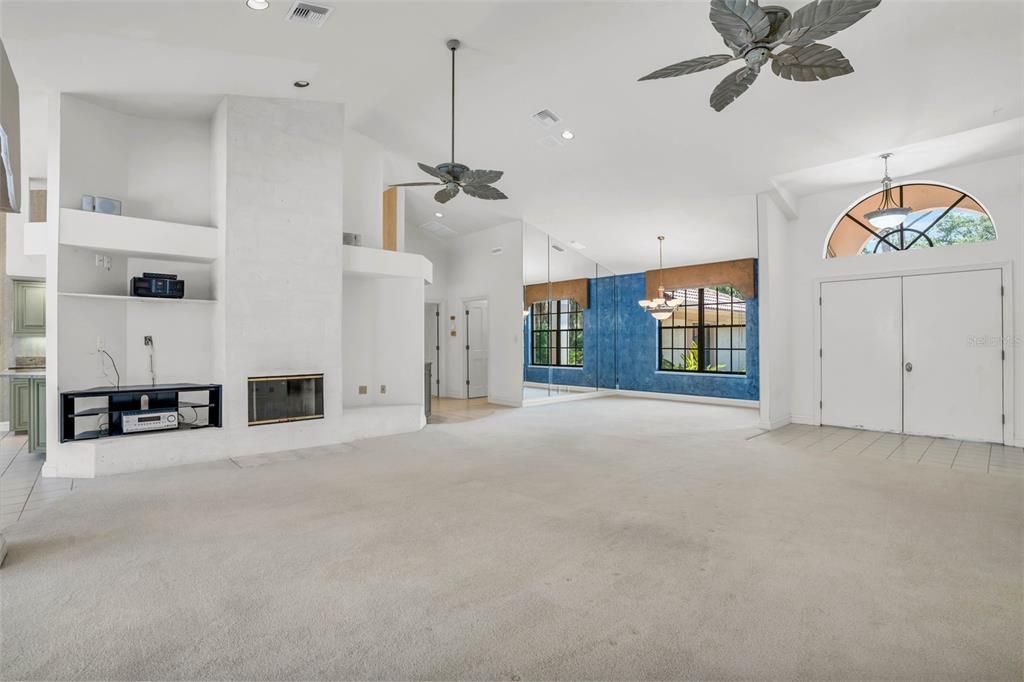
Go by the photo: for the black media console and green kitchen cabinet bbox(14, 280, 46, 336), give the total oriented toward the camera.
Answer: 2

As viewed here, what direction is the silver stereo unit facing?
toward the camera

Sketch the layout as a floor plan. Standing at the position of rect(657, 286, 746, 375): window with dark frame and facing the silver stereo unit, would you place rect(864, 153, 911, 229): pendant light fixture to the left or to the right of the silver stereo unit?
left

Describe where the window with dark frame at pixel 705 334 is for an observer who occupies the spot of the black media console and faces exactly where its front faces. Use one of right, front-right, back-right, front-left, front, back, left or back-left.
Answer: left

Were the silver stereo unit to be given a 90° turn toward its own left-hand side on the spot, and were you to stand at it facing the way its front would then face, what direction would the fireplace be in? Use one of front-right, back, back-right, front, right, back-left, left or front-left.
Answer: front

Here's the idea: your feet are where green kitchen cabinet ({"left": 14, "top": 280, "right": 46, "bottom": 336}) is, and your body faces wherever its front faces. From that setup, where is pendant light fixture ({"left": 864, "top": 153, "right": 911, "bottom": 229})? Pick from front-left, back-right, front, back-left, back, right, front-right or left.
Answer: front-left

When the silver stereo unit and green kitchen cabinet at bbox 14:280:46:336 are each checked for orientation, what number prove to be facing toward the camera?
2

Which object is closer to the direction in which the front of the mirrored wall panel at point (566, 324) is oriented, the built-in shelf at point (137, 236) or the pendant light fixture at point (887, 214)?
the pendant light fixture

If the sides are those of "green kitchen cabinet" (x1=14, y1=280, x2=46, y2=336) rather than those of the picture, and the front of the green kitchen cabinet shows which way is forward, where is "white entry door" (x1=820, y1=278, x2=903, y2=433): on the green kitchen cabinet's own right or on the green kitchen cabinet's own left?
on the green kitchen cabinet's own left

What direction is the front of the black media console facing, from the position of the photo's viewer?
facing the viewer

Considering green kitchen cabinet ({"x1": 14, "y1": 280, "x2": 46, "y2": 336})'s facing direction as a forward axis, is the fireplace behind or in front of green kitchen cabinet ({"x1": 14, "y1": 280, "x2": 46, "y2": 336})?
in front

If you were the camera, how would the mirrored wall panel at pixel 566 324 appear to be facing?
facing the viewer and to the right of the viewer

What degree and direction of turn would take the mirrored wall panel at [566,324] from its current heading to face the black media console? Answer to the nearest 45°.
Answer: approximately 90° to its right
